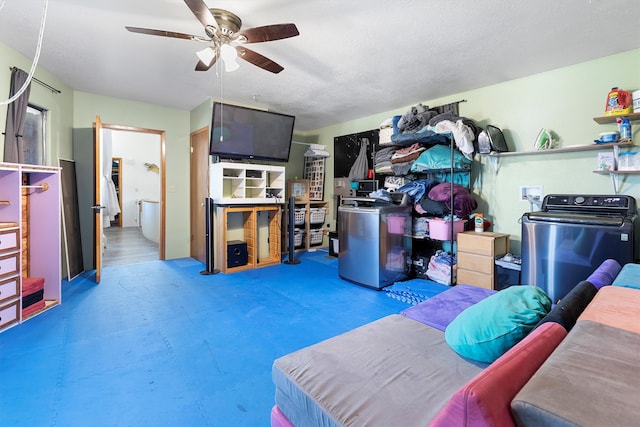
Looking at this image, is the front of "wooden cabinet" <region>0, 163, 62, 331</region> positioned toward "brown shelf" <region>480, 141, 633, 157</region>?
yes

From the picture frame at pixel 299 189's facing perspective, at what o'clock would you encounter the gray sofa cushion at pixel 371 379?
The gray sofa cushion is roughly at 12 o'clock from the picture frame.

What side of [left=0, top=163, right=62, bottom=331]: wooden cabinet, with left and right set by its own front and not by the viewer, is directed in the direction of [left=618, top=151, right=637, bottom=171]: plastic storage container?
front

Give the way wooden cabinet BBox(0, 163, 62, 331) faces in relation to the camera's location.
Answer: facing the viewer and to the right of the viewer

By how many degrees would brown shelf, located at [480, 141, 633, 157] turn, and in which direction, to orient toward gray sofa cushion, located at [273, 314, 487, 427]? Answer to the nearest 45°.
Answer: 0° — it already faces it

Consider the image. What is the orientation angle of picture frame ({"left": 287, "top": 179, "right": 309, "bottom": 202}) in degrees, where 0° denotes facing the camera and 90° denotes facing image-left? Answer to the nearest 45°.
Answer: approximately 0°

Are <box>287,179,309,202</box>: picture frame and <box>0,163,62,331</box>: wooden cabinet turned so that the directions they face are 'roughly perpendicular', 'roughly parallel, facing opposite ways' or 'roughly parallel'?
roughly perpendicular
